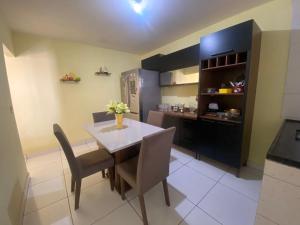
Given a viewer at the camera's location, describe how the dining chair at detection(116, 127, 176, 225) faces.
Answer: facing away from the viewer and to the left of the viewer

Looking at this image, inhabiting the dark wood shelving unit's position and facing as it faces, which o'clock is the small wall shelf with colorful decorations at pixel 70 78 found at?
The small wall shelf with colorful decorations is roughly at 1 o'clock from the dark wood shelving unit.

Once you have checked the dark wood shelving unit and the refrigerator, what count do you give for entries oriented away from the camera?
0

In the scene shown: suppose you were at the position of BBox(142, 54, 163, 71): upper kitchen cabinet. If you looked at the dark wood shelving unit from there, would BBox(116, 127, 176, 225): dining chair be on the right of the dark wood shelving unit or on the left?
right

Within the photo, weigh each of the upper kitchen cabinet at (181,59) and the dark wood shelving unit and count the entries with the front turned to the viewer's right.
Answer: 0

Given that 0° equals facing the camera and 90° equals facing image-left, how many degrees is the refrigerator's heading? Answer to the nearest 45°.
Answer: approximately 45°

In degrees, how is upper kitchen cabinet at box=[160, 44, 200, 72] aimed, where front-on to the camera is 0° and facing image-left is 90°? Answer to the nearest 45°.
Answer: approximately 45°

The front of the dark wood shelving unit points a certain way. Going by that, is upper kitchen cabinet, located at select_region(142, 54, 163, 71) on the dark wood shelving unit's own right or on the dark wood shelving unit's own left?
on the dark wood shelving unit's own right

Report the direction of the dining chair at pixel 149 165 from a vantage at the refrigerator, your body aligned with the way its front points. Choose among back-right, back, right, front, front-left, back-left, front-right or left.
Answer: front-left

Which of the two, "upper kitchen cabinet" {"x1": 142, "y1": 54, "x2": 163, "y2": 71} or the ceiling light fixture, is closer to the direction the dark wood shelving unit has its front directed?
the ceiling light fixture

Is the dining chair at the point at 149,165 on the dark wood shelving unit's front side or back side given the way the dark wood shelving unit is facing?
on the front side

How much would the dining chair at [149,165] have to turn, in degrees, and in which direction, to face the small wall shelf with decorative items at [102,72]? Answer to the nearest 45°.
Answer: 0° — it already faces it

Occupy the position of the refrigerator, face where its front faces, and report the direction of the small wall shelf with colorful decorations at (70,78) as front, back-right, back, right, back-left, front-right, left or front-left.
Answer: front-right
